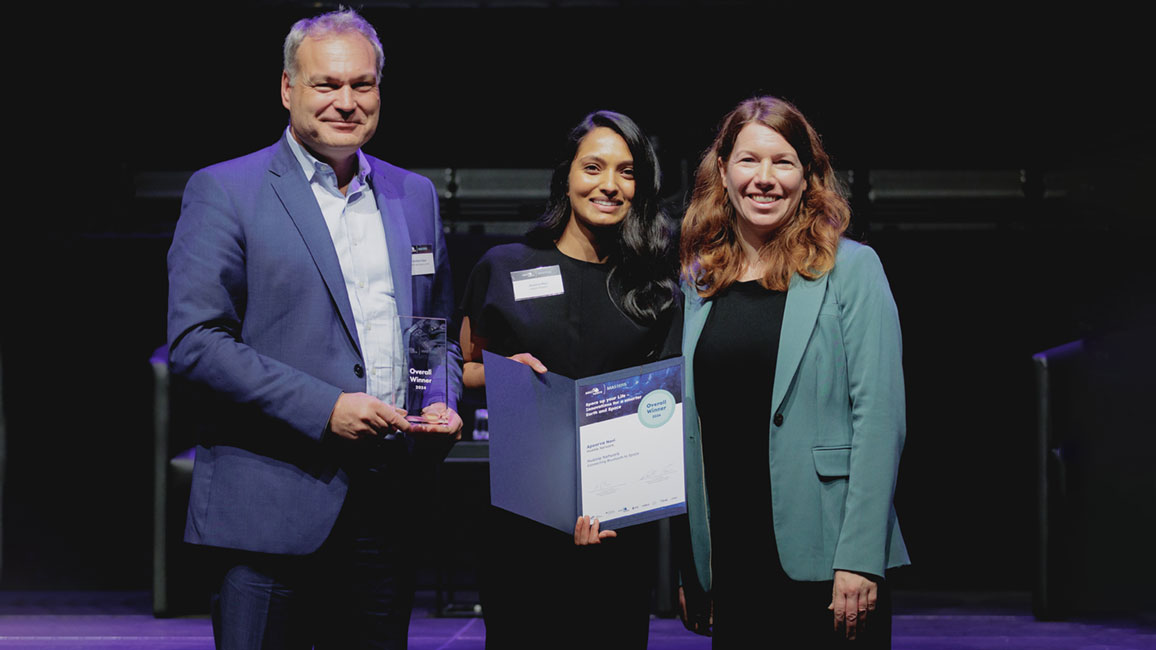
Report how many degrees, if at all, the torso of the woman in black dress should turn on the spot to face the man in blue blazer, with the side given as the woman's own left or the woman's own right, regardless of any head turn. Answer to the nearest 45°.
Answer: approximately 45° to the woman's own right

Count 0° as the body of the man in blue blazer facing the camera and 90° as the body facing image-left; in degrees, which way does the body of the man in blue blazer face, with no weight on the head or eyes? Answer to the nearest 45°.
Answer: approximately 315°

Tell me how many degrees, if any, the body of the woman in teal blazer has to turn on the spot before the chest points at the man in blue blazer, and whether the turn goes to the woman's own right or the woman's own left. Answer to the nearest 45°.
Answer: approximately 45° to the woman's own right

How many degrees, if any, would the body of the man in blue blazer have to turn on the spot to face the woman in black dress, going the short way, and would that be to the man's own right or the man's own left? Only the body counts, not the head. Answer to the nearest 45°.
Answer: approximately 45° to the man's own left

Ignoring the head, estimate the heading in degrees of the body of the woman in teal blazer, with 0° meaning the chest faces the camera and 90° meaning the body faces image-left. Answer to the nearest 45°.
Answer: approximately 45°

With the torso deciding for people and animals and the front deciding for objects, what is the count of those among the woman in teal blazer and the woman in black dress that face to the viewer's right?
0

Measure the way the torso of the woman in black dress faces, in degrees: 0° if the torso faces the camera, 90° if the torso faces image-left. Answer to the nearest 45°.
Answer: approximately 0°
